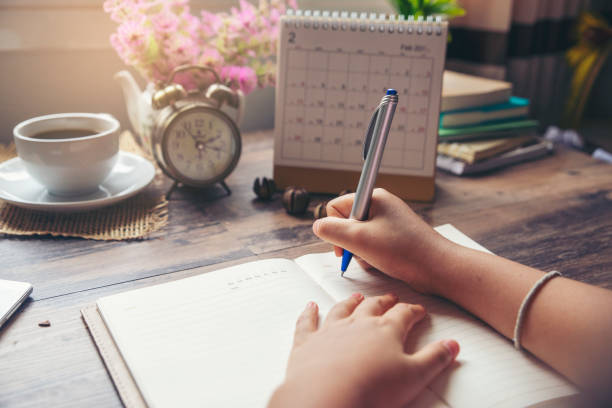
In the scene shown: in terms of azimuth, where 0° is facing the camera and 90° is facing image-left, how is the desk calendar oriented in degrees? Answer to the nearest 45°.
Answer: approximately 0°

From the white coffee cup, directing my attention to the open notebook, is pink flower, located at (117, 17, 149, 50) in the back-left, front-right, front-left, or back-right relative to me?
back-left
